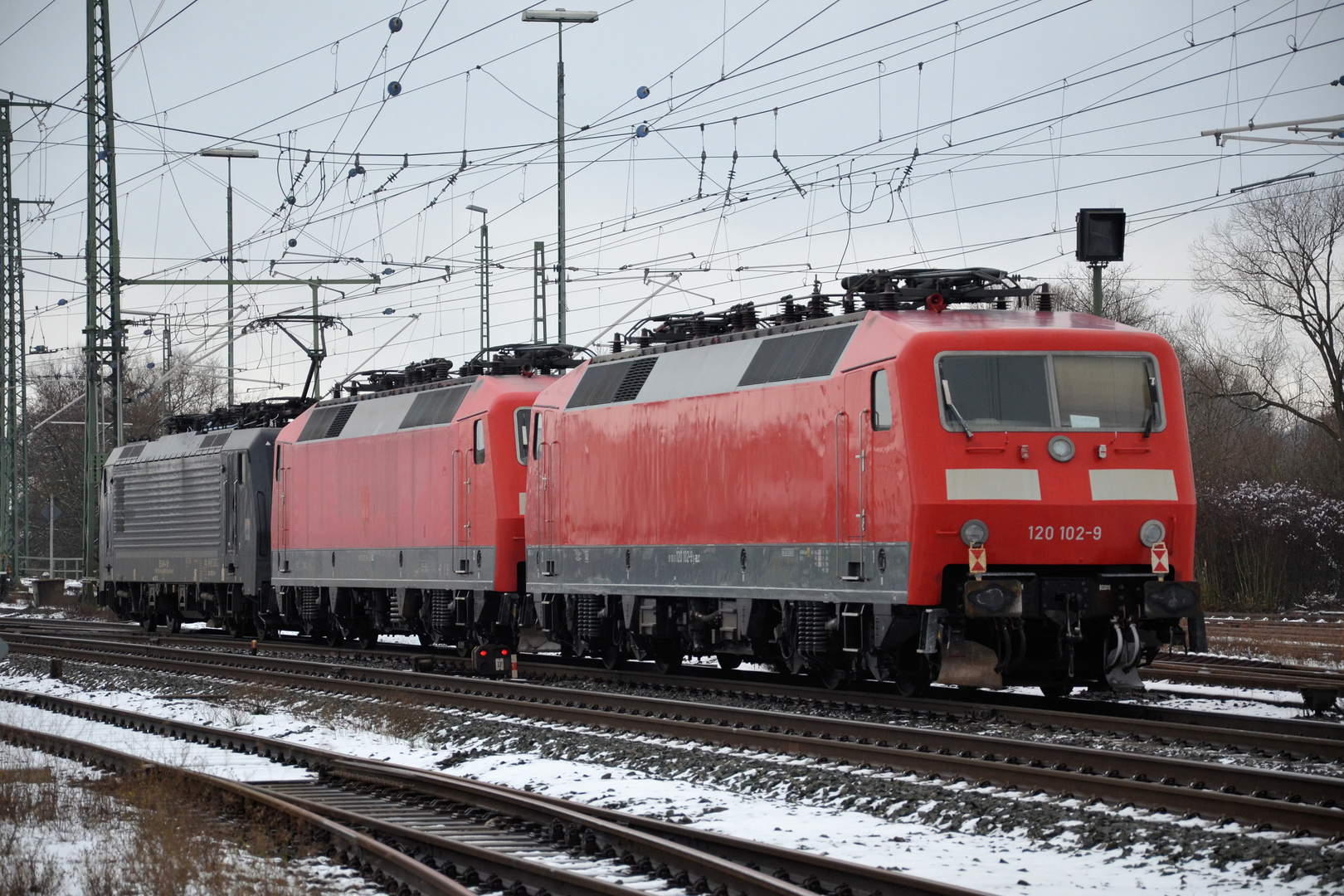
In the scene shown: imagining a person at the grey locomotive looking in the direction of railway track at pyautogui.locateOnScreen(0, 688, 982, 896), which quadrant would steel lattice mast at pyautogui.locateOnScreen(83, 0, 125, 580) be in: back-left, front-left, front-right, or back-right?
back-right

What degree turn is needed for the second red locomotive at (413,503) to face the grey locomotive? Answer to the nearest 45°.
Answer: approximately 180°

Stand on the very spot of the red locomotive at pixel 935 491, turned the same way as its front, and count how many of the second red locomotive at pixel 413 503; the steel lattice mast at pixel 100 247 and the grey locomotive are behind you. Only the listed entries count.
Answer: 3

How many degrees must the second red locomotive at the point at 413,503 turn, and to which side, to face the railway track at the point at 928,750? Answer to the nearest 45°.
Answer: approximately 45° to its right

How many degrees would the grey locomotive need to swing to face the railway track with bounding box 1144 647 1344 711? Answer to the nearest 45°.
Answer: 0° — it already faces it

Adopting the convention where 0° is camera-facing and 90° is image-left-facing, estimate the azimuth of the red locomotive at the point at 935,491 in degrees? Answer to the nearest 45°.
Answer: approximately 315°

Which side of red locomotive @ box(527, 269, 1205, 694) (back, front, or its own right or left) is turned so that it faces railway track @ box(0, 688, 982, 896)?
right

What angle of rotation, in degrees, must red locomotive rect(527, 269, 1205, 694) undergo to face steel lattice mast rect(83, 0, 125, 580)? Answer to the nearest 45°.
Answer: approximately 180°

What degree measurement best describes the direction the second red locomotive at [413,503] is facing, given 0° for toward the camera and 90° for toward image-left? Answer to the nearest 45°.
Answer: approximately 315°

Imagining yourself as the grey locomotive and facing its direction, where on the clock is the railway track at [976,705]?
The railway track is roughly at 1 o'clock from the grey locomotive.

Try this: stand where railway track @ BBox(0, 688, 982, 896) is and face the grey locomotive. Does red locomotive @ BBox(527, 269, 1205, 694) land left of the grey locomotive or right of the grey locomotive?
right

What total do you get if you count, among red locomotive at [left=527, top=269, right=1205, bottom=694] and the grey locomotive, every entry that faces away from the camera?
0
